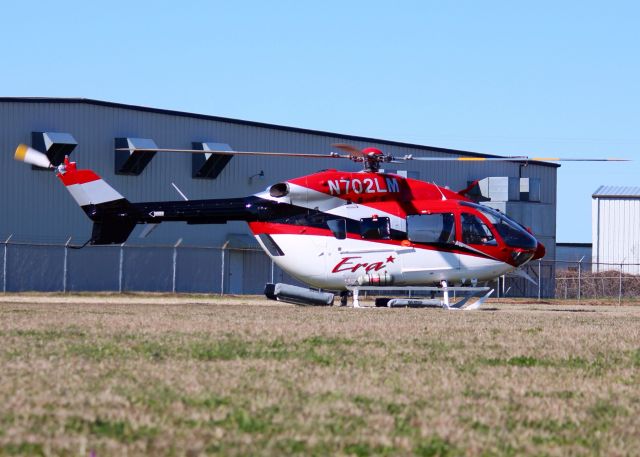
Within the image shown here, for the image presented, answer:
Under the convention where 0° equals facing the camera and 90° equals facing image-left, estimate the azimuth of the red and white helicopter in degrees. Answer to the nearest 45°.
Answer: approximately 270°
